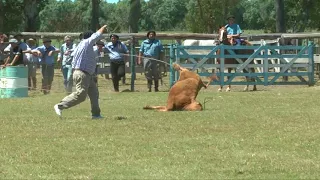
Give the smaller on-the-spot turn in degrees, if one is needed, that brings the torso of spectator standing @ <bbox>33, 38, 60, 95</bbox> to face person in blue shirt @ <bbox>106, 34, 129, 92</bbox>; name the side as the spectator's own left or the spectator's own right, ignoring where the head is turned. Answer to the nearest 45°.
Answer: approximately 90° to the spectator's own left

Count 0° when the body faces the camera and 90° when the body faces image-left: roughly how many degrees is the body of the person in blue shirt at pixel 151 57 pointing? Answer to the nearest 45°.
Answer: approximately 0°

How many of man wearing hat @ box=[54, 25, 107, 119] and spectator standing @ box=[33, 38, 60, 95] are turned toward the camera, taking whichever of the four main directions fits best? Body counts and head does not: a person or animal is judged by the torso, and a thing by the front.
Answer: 1

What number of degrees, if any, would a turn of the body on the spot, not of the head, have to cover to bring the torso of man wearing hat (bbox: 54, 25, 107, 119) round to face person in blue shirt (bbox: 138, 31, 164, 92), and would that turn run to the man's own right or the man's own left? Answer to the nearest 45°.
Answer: approximately 45° to the man's own left

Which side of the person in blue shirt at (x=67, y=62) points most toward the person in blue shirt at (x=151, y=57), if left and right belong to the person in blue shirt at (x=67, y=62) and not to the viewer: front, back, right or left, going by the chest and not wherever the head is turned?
left
